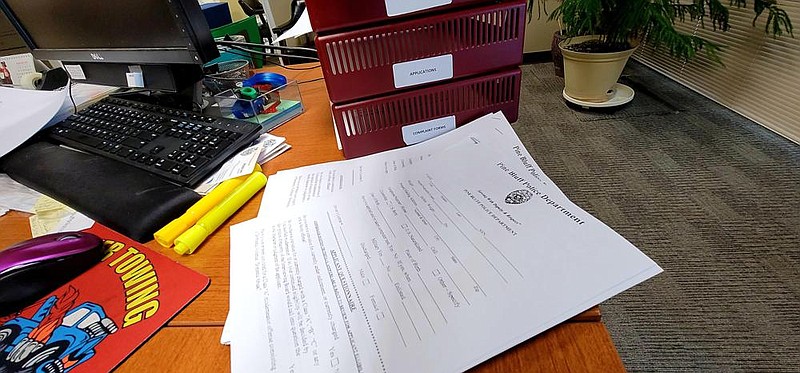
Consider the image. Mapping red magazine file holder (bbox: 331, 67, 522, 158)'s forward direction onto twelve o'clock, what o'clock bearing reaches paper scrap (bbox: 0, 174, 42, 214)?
The paper scrap is roughly at 3 o'clock from the red magazine file holder.

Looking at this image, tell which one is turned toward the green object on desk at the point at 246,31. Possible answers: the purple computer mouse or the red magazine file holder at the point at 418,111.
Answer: the purple computer mouse

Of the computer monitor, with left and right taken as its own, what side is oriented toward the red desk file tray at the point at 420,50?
left

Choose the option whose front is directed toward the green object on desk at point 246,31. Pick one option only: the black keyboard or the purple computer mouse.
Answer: the purple computer mouse

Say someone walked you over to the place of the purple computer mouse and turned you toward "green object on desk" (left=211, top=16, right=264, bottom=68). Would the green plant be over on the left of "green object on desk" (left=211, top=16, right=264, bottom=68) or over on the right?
right

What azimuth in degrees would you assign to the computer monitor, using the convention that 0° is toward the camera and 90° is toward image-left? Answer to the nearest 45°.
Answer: approximately 45°

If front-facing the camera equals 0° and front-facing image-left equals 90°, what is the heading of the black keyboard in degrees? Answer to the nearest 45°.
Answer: approximately 45°

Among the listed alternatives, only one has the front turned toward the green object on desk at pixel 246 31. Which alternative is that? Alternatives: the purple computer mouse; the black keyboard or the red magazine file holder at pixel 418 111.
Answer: the purple computer mouse
